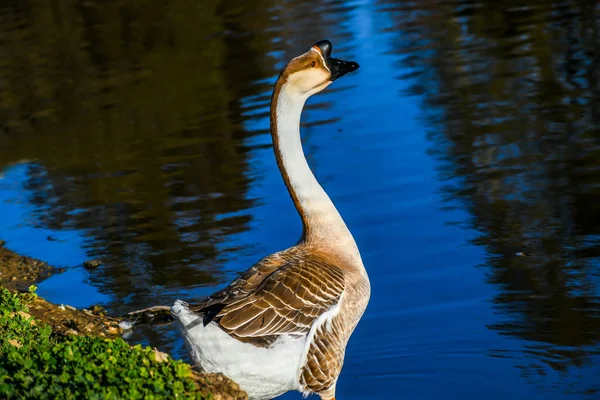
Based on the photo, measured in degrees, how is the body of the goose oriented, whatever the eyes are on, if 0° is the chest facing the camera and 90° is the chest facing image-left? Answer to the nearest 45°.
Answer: approximately 270°
